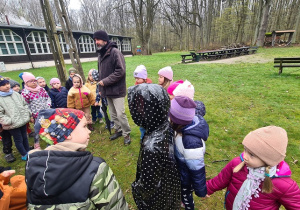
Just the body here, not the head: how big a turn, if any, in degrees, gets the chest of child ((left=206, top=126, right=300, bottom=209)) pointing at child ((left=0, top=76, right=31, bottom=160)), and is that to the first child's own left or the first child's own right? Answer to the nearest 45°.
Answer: approximately 45° to the first child's own right

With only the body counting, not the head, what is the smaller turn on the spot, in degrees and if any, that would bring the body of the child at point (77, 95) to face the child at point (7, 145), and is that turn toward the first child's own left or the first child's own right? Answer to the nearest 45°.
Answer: approximately 90° to the first child's own right

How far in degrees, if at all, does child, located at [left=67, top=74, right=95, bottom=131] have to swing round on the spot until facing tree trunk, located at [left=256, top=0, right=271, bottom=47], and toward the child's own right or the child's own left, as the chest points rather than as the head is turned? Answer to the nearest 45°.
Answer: approximately 135° to the child's own left

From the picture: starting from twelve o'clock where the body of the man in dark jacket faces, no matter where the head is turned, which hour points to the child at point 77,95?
The child is roughly at 3 o'clock from the man in dark jacket.

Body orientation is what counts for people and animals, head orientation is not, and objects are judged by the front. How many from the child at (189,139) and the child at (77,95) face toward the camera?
1

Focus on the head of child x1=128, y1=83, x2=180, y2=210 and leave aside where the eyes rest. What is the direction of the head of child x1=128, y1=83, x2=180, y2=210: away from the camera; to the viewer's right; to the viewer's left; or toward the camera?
away from the camera

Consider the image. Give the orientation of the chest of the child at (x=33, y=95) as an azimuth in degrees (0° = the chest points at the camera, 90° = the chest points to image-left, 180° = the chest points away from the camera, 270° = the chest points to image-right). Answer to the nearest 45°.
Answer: approximately 315°

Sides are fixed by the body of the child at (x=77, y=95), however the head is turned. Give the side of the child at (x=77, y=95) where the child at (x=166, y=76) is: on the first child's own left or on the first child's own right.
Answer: on the first child's own left
